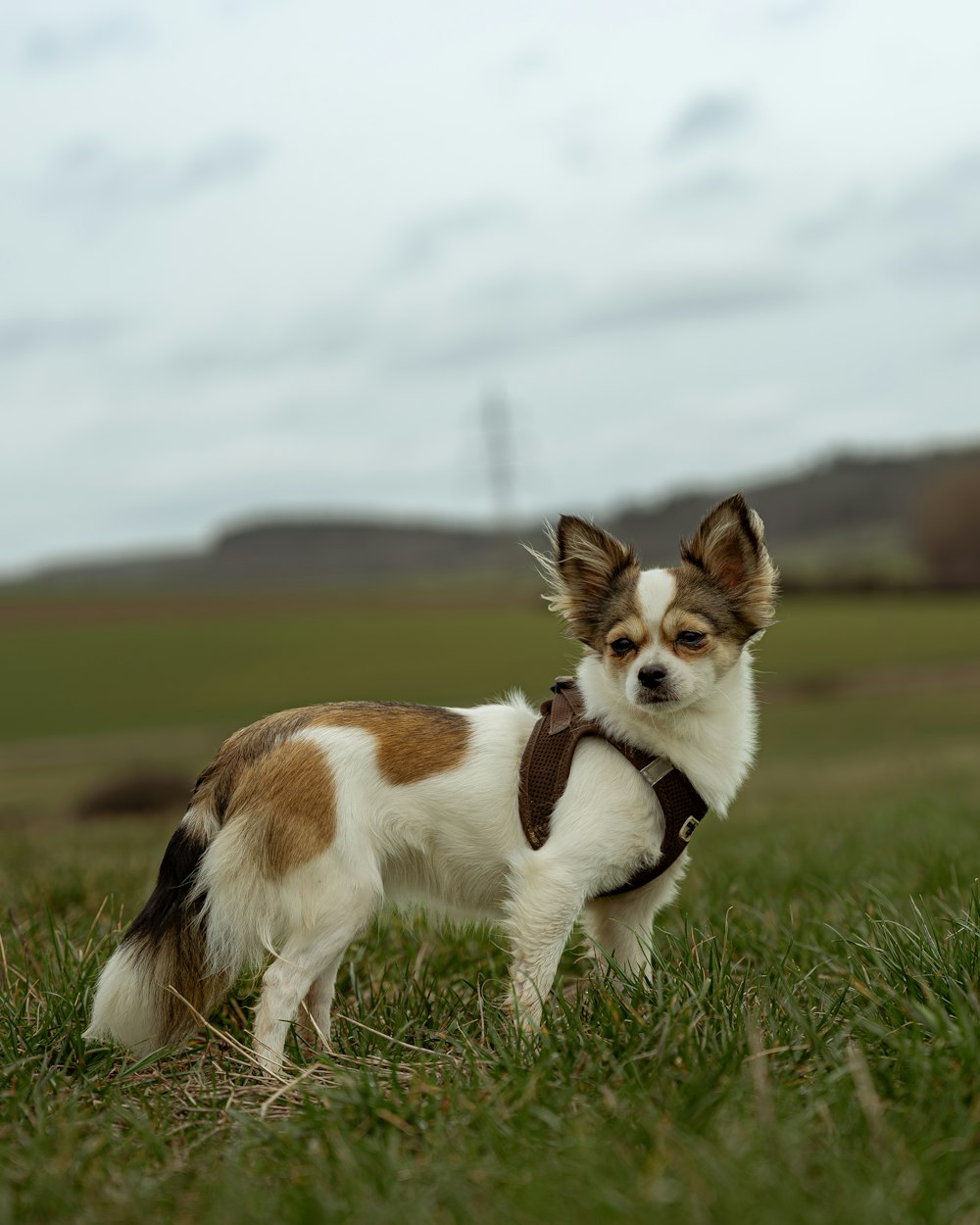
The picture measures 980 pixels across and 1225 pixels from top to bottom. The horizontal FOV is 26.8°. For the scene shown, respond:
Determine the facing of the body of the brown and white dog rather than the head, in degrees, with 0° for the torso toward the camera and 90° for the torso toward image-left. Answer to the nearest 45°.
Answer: approximately 270°
